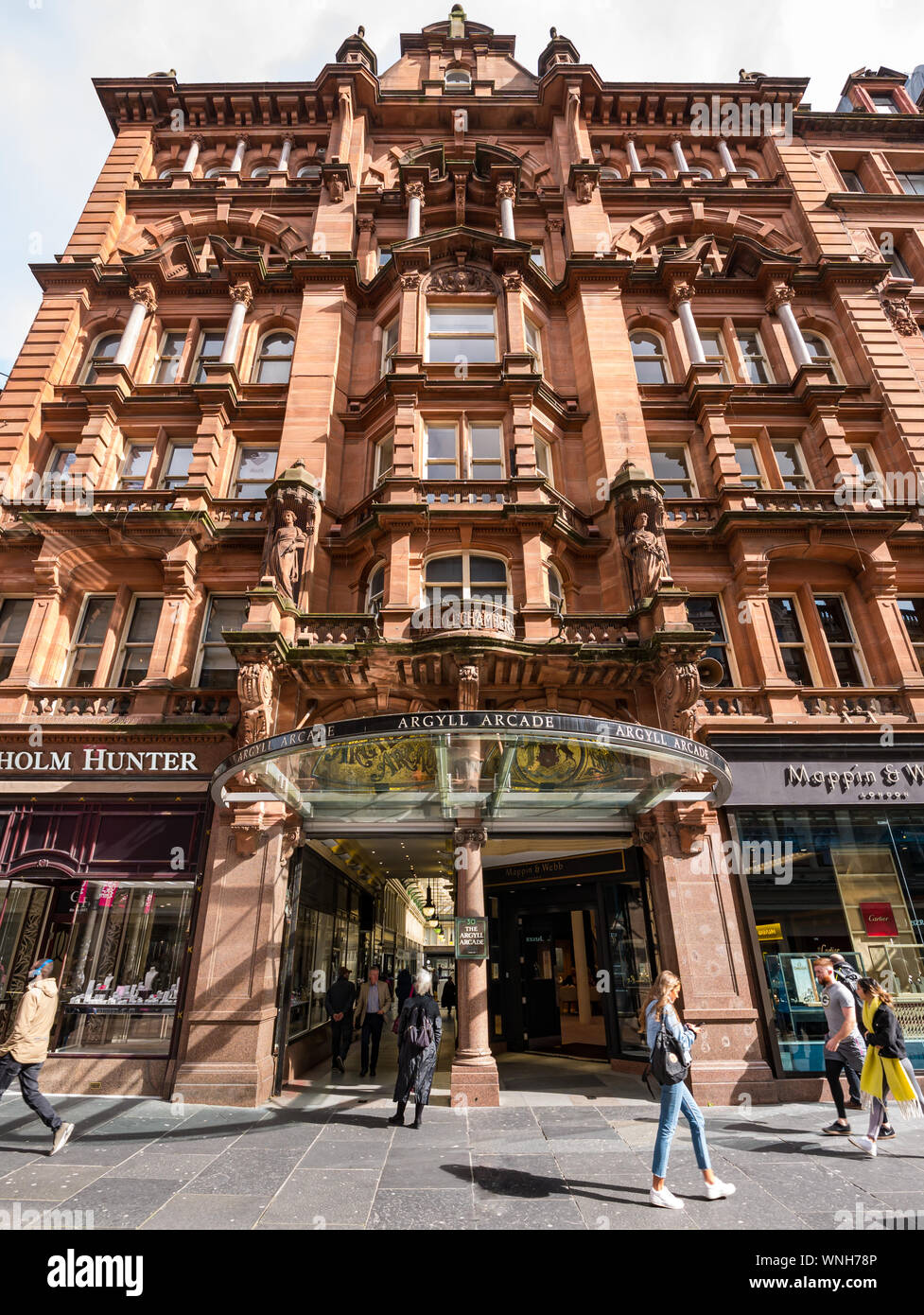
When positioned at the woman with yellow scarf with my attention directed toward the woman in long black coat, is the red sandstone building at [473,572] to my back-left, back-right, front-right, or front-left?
front-right

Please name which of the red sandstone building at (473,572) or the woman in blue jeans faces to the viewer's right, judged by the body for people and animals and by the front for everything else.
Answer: the woman in blue jeans

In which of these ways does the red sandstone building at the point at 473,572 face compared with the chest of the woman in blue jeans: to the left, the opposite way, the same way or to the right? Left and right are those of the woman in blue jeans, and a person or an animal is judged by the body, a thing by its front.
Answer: to the right

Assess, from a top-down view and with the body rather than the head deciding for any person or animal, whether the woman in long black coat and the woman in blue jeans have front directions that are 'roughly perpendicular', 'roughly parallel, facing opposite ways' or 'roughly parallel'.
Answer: roughly perpendicular

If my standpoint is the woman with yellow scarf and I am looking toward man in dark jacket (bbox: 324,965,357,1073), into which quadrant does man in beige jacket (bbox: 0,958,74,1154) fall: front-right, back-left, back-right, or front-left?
front-left

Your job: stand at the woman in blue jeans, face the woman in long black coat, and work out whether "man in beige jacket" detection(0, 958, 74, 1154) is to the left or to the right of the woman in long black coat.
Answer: left

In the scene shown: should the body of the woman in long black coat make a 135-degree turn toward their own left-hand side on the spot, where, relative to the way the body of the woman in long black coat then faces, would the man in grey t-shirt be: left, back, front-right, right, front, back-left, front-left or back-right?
back-left

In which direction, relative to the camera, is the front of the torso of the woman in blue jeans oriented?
to the viewer's right

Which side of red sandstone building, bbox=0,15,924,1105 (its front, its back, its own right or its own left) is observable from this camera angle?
front

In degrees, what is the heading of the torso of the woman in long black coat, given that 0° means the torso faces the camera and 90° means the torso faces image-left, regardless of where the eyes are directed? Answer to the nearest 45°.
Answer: approximately 180°

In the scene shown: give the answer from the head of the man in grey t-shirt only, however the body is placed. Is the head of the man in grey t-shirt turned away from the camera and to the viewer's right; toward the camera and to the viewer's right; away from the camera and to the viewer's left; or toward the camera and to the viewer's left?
toward the camera and to the viewer's left

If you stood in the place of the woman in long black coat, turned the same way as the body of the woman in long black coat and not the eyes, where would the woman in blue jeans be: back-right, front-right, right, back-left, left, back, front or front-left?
back-right

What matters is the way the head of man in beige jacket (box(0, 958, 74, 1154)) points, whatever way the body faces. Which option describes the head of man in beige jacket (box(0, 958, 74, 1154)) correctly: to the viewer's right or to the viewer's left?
to the viewer's left

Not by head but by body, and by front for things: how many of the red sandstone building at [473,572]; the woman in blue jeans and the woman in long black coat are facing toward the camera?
1
